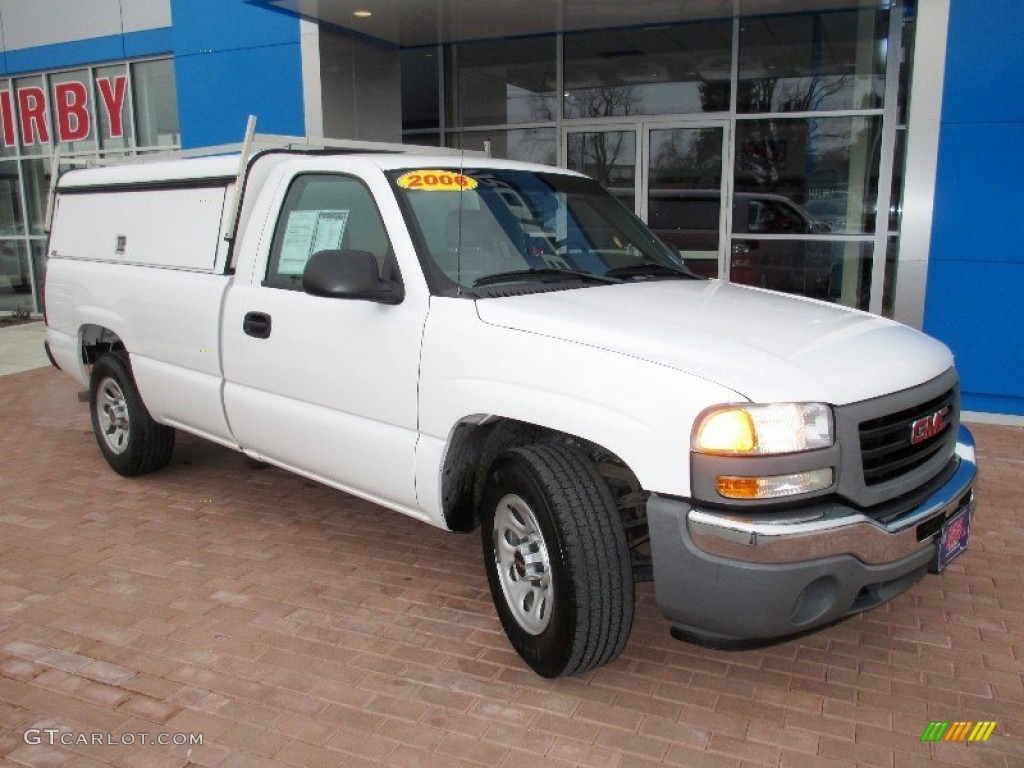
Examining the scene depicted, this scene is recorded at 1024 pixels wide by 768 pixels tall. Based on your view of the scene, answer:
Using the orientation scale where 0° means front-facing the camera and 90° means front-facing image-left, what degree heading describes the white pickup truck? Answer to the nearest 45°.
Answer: approximately 315°

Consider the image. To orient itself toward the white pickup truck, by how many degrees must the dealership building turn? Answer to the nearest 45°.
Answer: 0° — it already faces it

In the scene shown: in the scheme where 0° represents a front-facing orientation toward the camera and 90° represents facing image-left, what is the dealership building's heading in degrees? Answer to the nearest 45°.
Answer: approximately 0°
